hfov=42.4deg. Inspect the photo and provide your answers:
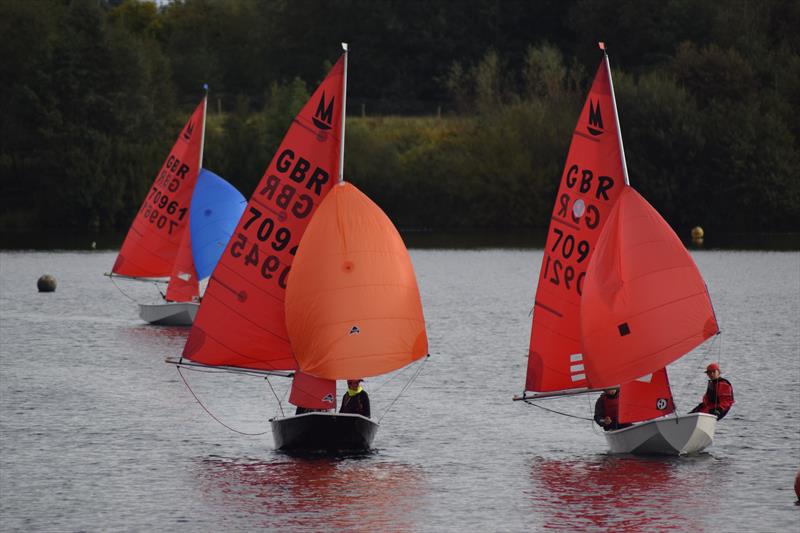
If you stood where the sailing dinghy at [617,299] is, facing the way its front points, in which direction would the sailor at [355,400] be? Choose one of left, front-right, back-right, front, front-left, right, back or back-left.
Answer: back-right

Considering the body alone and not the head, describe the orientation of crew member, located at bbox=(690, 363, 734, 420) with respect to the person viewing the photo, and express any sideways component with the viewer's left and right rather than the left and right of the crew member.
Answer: facing the viewer and to the left of the viewer

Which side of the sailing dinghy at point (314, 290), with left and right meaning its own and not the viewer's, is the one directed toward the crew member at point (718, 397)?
left

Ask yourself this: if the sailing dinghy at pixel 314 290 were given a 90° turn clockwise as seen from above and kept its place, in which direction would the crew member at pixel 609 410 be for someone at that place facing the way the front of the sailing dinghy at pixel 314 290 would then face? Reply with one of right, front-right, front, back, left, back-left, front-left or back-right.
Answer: back

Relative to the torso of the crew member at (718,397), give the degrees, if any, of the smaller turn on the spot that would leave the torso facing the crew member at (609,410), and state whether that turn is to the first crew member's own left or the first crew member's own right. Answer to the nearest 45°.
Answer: approximately 45° to the first crew member's own right

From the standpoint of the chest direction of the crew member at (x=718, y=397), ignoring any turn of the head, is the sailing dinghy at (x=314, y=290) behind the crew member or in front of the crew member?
in front

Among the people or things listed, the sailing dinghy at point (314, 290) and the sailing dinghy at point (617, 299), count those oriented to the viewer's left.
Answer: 0

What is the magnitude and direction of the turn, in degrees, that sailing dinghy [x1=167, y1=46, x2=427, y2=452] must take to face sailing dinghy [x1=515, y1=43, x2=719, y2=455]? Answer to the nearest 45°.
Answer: approximately 90° to its left

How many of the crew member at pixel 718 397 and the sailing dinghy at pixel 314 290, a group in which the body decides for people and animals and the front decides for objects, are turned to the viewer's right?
0

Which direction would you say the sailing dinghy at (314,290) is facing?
toward the camera

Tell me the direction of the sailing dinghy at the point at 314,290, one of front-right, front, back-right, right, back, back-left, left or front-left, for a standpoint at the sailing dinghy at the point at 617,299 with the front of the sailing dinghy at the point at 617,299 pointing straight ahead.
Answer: back-right
